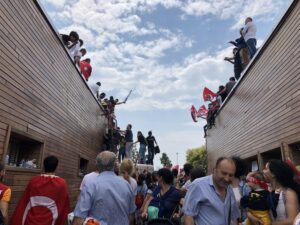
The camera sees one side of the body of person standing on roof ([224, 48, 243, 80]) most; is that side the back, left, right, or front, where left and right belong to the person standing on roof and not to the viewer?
left

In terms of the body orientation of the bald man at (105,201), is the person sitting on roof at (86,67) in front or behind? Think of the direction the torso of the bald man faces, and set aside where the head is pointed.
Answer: in front

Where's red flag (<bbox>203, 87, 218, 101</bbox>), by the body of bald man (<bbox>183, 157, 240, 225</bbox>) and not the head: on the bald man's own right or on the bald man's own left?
on the bald man's own left

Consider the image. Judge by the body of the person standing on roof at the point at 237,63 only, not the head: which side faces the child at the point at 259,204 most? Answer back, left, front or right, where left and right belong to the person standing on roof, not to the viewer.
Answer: left

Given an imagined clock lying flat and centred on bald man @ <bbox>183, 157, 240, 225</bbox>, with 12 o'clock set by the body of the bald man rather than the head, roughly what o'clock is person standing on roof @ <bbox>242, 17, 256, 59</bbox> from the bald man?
The person standing on roof is roughly at 8 o'clock from the bald man.

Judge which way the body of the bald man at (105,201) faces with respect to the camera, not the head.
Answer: away from the camera

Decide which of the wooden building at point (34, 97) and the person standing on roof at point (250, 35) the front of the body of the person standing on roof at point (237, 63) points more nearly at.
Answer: the wooden building

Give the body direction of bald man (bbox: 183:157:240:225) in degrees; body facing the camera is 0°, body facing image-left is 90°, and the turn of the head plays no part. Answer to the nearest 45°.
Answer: approximately 315°

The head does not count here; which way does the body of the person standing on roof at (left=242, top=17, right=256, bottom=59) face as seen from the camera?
to the viewer's left

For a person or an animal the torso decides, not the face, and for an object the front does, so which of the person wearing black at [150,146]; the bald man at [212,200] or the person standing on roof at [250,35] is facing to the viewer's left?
the person standing on roof
